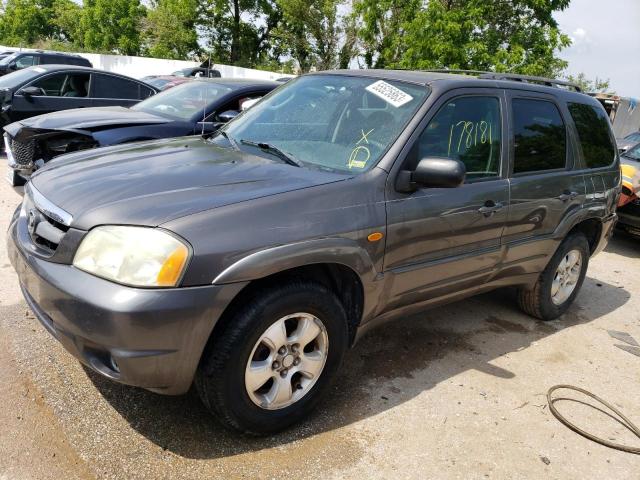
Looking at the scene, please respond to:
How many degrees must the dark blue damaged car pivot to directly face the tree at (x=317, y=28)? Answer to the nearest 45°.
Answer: approximately 135° to its right

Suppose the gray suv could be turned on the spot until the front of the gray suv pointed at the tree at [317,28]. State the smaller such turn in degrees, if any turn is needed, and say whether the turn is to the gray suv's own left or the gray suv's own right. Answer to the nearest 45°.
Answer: approximately 135° to the gray suv's own right

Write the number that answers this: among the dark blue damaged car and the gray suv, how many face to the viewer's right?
0

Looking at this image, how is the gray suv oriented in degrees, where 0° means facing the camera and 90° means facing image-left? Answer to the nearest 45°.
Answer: approximately 45°

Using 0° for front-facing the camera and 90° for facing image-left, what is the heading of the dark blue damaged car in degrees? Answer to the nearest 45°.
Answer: approximately 45°

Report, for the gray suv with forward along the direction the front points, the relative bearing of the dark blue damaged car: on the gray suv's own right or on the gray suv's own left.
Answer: on the gray suv's own right

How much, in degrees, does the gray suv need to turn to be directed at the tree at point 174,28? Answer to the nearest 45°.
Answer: approximately 135° to its right

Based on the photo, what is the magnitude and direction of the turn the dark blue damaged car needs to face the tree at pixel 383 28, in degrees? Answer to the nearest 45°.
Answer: approximately 180°

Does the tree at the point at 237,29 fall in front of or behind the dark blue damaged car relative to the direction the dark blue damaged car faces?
behind
